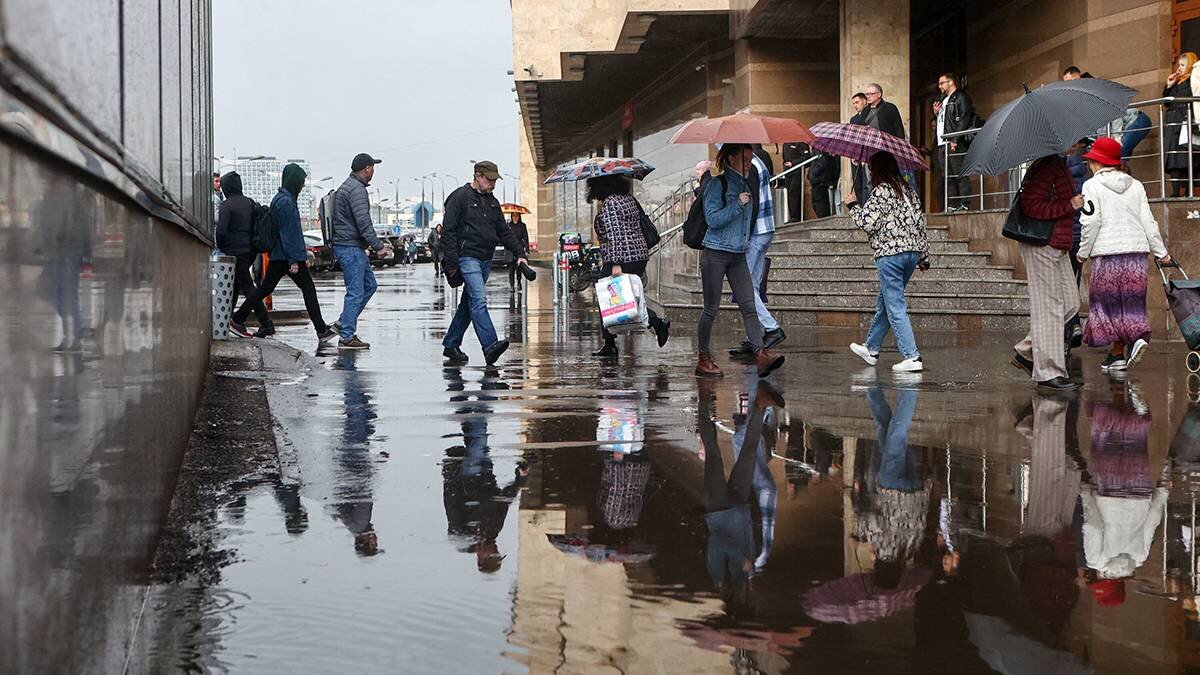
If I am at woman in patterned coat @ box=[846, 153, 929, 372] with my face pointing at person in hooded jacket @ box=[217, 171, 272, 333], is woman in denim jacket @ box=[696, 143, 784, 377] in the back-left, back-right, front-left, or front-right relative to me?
front-left

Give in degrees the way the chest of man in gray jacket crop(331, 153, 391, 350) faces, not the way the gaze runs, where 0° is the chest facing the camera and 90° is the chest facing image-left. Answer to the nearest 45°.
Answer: approximately 270°

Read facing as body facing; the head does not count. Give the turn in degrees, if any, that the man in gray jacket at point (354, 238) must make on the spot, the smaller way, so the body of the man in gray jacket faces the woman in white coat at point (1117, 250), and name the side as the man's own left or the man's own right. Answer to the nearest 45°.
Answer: approximately 45° to the man's own right

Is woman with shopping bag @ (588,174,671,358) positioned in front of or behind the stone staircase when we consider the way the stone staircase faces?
in front

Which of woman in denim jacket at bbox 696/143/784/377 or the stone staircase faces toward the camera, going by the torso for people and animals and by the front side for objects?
the stone staircase

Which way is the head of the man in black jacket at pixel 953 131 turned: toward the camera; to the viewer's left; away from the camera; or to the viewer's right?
to the viewer's left

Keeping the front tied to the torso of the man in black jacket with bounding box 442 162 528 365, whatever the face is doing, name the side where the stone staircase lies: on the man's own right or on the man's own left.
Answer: on the man's own left

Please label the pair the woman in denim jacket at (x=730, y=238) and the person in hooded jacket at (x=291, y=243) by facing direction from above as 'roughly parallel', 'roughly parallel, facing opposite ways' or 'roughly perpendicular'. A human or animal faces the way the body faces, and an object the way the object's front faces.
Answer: roughly parallel

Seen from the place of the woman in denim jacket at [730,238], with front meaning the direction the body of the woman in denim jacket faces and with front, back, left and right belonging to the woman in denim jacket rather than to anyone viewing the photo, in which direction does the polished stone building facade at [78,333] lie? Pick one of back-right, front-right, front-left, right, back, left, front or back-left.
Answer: right

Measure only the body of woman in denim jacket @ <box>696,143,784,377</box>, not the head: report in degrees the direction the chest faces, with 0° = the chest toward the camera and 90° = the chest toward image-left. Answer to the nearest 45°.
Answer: approximately 270°

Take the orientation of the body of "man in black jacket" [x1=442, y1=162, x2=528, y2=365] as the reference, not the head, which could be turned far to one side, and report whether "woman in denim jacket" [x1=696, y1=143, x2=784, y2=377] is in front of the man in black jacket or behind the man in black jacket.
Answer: in front
